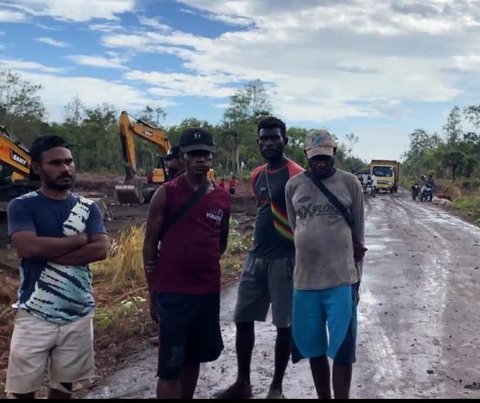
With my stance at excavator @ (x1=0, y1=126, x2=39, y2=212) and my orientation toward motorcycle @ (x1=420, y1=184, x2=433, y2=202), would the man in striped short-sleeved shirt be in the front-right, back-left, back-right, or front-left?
back-right

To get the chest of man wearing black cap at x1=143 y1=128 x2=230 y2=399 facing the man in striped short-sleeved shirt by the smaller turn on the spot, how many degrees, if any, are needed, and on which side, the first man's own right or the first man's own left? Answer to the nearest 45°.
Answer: approximately 135° to the first man's own left

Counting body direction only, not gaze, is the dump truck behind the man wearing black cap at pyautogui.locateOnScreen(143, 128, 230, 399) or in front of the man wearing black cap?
behind

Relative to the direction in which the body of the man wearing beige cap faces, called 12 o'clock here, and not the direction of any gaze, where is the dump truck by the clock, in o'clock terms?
The dump truck is roughly at 6 o'clock from the man wearing beige cap.

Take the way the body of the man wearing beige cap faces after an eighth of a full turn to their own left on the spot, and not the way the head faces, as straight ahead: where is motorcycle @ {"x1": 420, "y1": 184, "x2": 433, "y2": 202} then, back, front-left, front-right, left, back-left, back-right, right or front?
back-left

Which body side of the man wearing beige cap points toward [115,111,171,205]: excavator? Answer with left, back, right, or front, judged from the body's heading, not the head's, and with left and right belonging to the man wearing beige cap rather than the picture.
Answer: back

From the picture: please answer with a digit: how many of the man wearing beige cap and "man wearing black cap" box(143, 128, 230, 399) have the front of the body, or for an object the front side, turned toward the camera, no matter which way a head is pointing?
2

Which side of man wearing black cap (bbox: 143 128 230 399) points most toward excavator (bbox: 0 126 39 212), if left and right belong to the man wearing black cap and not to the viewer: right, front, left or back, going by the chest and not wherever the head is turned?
back

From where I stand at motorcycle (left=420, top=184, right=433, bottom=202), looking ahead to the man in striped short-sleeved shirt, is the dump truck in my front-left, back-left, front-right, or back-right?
back-right

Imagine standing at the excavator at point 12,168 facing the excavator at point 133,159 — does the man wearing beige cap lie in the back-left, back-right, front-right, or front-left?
back-right
